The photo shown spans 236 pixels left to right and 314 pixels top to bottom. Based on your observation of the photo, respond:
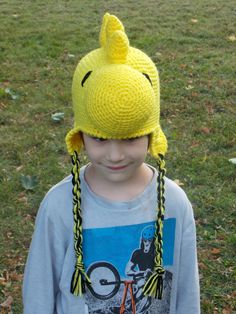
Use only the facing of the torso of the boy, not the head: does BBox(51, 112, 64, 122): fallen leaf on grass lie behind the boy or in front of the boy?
behind

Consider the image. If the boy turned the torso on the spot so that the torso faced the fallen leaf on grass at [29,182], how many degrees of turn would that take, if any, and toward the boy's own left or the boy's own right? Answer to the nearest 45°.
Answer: approximately 180°

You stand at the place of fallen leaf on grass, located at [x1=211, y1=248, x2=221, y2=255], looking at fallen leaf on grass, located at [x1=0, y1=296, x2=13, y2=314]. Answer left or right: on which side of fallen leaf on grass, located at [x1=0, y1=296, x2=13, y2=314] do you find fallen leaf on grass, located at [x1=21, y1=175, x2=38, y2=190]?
right

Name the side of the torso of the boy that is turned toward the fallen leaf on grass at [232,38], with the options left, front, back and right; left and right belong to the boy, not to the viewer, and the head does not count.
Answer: back
